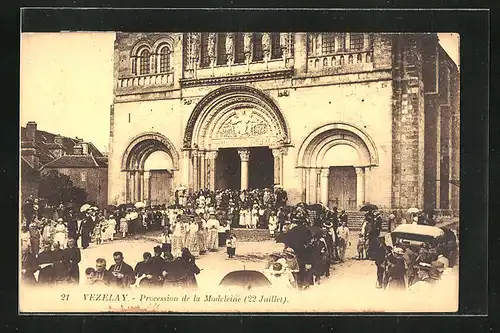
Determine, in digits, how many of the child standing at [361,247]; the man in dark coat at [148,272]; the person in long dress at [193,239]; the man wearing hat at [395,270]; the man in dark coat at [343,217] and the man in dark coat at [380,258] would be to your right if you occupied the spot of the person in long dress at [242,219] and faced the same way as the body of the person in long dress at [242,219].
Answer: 2

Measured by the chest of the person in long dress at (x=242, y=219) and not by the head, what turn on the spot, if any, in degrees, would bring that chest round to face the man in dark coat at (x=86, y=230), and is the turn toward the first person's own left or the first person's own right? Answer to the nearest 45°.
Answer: approximately 90° to the first person's own right

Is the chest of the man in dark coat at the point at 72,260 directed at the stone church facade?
no

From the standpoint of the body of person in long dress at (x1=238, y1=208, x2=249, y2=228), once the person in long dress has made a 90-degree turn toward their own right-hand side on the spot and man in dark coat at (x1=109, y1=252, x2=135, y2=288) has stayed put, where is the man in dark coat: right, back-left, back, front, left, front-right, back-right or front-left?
left

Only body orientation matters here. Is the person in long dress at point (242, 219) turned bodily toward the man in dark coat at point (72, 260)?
no

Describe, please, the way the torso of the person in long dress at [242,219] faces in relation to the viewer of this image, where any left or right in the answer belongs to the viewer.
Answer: facing the viewer

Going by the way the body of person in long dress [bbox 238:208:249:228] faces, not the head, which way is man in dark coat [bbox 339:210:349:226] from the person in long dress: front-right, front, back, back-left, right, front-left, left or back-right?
left

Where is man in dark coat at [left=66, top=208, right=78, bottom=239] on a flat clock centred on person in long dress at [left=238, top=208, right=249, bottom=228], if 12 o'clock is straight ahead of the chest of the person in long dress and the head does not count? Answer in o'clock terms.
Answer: The man in dark coat is roughly at 3 o'clock from the person in long dress.
